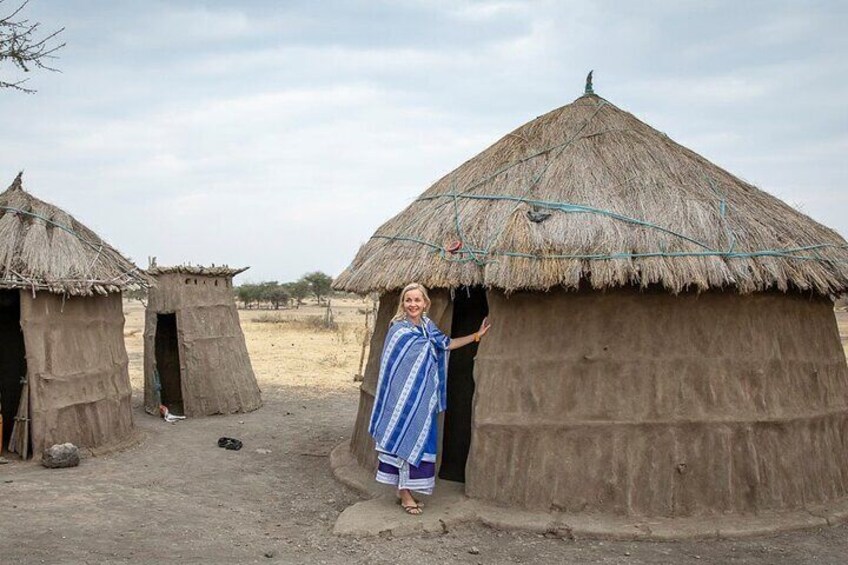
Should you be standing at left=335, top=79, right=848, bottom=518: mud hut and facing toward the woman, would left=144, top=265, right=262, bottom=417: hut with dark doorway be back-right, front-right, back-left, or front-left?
front-right

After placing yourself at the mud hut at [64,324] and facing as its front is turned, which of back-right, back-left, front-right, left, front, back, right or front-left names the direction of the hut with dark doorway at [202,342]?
back-left

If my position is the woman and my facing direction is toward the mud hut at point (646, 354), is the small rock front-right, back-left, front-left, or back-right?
back-left

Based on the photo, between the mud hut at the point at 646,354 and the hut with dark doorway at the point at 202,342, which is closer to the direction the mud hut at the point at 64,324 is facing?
the mud hut

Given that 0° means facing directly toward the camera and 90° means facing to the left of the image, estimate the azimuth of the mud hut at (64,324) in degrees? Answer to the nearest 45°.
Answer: approximately 0°

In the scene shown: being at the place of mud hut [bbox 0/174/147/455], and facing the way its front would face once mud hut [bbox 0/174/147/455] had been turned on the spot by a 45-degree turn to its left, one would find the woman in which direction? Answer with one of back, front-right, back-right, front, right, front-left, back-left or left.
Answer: front
